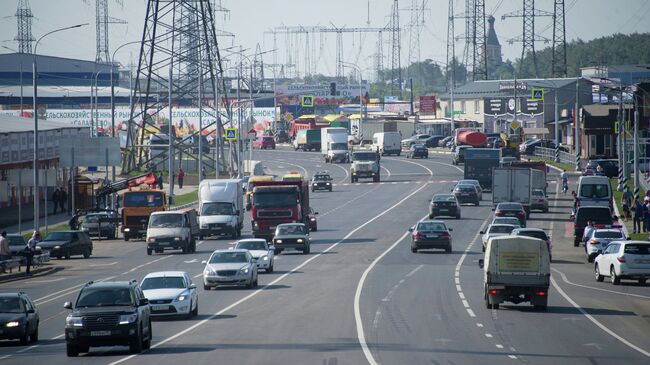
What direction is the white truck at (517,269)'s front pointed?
away from the camera

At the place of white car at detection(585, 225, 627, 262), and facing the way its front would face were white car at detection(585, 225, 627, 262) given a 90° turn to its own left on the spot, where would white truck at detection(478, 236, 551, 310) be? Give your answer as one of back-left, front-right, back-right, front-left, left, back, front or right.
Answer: left

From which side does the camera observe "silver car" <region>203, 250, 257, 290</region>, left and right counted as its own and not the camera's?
front

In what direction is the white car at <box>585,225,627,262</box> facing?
away from the camera

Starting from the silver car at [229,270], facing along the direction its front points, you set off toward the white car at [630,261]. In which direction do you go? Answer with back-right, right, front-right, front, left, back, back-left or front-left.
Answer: left

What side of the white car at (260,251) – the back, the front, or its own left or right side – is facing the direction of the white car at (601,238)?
left

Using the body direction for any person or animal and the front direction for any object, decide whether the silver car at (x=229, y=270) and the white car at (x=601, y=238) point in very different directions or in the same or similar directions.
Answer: very different directions

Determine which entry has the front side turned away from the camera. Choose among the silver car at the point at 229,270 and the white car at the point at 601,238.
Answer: the white car at the point at 601,238

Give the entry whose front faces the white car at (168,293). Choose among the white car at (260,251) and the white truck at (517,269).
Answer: the white car at (260,251)

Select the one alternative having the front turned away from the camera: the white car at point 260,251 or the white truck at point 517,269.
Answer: the white truck

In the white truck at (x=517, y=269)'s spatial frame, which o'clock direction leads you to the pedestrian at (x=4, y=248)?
The pedestrian is roughly at 10 o'clock from the white truck.

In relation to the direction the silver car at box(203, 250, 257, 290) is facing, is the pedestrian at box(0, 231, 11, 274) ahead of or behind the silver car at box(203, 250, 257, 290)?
behind

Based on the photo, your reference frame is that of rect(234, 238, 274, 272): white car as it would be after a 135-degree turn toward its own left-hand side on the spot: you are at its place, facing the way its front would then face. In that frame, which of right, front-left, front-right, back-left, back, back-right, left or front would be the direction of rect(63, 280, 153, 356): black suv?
back-right

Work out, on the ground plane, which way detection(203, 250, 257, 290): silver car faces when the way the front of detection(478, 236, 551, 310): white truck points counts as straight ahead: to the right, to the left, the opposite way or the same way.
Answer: the opposite way

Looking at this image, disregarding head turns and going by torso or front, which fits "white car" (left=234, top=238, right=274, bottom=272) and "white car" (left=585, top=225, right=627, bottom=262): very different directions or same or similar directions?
very different directions

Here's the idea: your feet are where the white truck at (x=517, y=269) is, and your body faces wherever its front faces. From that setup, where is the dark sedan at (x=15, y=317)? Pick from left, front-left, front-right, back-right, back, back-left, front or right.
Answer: back-left

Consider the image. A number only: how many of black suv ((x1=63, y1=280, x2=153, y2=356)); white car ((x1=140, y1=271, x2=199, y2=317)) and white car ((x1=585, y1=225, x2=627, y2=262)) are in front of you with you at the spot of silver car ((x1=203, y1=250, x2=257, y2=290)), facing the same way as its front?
2
